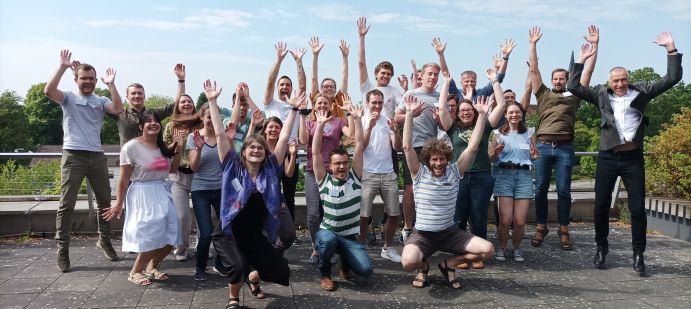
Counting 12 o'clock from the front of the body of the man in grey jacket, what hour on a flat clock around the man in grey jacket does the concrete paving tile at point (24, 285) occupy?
The concrete paving tile is roughly at 2 o'clock from the man in grey jacket.

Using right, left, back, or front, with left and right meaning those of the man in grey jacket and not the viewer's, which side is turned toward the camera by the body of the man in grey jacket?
front

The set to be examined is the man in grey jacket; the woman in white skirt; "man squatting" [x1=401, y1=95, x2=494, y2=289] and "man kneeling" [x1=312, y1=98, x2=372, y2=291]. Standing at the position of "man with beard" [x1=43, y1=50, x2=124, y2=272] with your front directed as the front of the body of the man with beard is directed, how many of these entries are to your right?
0

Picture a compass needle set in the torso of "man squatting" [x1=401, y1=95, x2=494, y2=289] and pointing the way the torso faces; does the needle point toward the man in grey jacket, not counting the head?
no

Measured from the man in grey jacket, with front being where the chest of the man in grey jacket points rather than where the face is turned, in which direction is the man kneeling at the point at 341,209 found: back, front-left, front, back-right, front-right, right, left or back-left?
front-right

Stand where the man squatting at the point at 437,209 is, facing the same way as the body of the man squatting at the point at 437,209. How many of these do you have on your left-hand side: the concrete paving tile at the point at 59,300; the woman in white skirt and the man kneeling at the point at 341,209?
0

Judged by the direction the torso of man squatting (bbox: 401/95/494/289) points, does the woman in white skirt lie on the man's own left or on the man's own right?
on the man's own right

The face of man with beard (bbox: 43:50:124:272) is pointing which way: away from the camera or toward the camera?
toward the camera

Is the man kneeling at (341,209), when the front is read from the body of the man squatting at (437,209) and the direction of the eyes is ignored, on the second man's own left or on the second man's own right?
on the second man's own right

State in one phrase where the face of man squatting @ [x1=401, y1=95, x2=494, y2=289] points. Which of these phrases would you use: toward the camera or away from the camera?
toward the camera

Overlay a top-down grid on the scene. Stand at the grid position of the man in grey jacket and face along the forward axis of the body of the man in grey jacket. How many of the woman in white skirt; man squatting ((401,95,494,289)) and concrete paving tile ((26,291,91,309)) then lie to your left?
0

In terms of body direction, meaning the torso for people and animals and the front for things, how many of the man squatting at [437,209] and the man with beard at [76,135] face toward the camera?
2

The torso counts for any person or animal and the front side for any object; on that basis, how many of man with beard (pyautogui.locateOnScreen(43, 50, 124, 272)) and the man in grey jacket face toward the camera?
2

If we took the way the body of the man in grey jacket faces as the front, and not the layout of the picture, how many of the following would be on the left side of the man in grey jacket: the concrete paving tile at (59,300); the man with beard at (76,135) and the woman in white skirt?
0
